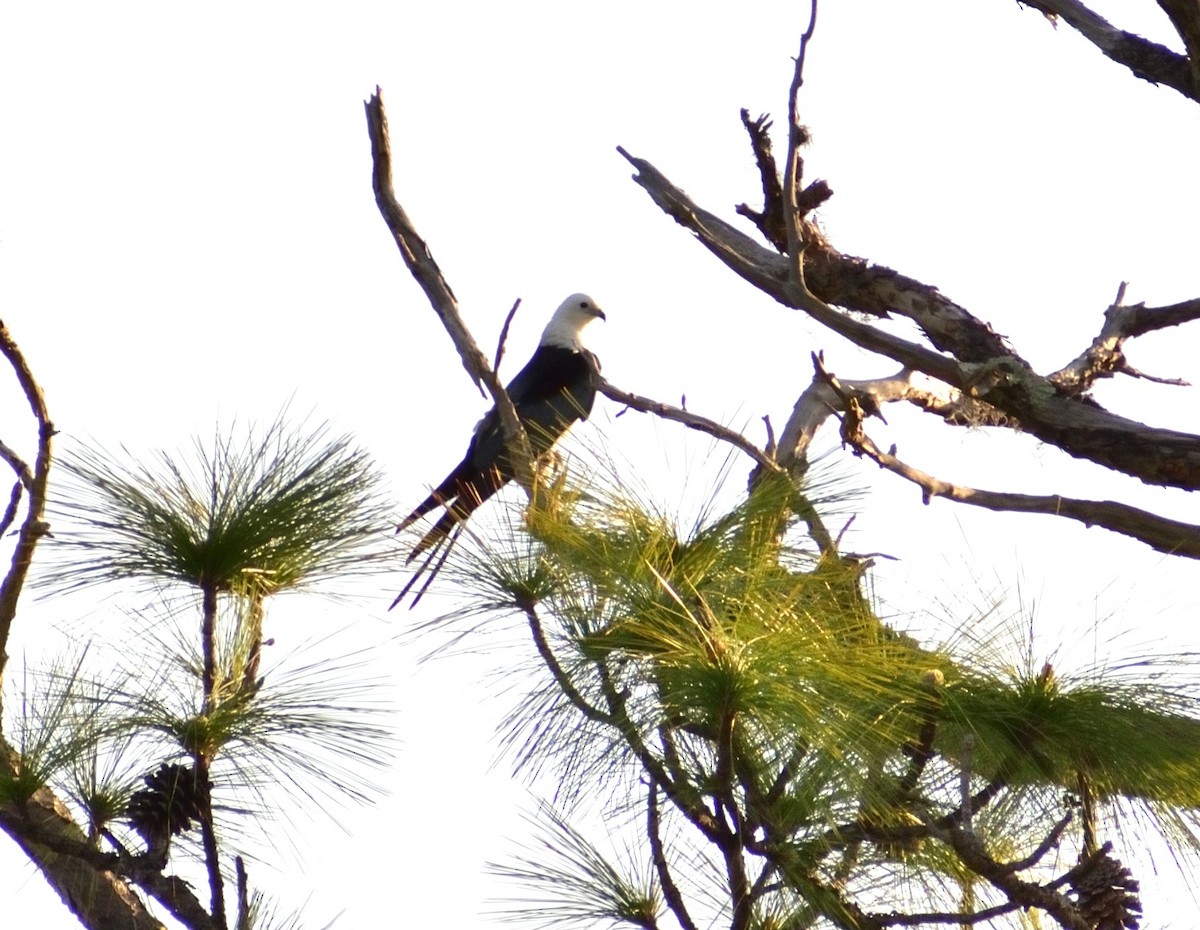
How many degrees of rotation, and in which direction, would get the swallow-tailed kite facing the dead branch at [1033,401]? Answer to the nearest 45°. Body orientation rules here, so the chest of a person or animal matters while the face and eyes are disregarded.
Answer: approximately 45° to its right

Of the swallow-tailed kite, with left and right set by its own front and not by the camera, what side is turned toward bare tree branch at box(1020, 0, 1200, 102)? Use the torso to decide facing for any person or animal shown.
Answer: front

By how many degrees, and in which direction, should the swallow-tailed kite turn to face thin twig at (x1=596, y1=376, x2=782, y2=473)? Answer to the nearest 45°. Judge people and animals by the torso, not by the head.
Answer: approximately 90° to its right
